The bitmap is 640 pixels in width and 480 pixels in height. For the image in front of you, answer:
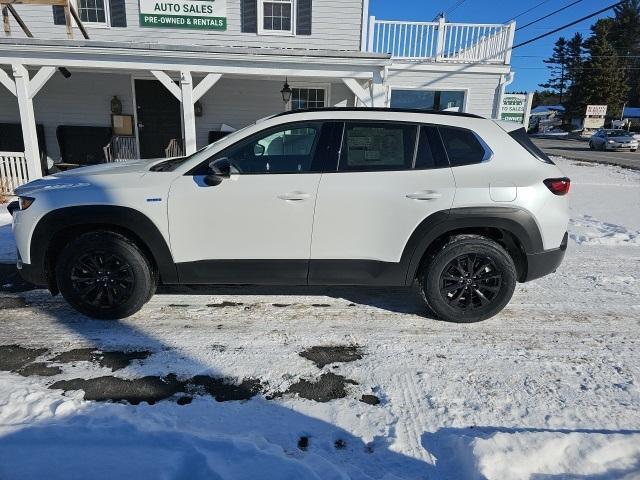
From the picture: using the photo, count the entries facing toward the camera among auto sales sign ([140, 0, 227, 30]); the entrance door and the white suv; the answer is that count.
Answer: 2

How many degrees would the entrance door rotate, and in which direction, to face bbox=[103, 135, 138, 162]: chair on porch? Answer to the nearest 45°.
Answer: approximately 90° to its right

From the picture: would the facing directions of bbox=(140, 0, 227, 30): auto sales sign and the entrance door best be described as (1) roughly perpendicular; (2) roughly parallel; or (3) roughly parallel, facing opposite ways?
roughly parallel

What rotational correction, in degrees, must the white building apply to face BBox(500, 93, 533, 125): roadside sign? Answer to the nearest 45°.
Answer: approximately 90° to its left

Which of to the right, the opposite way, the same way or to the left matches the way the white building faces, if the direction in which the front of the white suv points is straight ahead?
to the left

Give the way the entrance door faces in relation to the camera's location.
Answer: facing the viewer

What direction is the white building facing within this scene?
toward the camera

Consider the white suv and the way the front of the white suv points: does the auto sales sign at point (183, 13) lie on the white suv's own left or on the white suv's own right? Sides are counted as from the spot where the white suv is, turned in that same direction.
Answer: on the white suv's own right

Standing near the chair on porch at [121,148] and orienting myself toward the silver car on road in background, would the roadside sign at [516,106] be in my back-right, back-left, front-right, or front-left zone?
front-right

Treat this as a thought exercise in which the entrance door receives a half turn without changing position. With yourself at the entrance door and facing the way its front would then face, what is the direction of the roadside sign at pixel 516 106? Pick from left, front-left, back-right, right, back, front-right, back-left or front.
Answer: right

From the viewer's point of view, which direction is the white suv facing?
to the viewer's left

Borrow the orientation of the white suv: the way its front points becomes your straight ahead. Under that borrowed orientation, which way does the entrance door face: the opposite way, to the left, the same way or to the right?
to the left

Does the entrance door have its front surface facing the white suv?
yes

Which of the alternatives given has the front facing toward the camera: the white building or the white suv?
the white building

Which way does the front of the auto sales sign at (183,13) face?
toward the camera

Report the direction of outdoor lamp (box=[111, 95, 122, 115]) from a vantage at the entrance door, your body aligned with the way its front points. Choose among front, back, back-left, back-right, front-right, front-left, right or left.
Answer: right

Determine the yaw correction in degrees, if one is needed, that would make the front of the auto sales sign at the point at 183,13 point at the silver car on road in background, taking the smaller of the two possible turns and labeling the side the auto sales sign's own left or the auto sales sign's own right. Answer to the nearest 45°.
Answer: approximately 135° to the auto sales sign's own left
